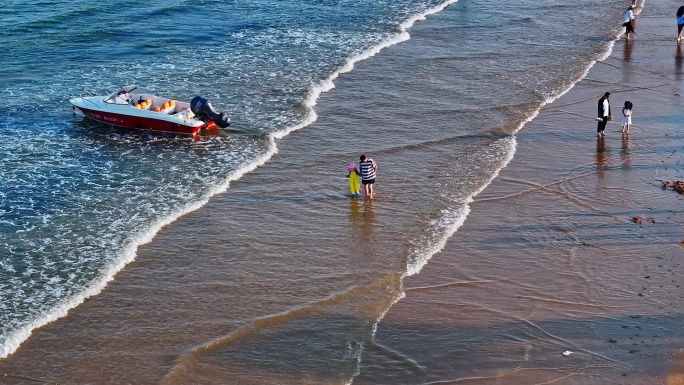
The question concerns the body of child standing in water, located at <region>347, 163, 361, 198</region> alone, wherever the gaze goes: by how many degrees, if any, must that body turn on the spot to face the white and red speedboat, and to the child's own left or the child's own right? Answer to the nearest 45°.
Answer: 0° — they already face it

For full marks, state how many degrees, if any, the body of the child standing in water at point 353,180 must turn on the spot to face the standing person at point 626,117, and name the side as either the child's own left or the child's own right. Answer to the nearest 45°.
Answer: approximately 90° to the child's own right

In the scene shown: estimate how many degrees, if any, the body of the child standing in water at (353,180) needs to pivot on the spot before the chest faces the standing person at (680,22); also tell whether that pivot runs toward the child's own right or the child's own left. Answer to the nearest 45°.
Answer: approximately 90° to the child's own right

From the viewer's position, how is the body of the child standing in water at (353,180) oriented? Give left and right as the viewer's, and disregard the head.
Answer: facing away from the viewer and to the left of the viewer

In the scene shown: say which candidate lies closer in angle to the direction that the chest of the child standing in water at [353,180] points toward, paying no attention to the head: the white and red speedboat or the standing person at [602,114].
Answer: the white and red speedboat

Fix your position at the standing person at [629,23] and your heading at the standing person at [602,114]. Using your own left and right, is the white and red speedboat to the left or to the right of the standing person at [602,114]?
right

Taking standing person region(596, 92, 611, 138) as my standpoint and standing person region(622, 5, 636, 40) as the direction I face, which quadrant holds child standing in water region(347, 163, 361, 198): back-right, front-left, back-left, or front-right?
back-left

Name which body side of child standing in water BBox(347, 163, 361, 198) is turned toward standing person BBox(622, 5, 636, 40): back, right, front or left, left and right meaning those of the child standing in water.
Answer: right

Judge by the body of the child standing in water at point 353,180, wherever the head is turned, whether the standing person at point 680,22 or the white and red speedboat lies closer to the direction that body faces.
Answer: the white and red speedboat
